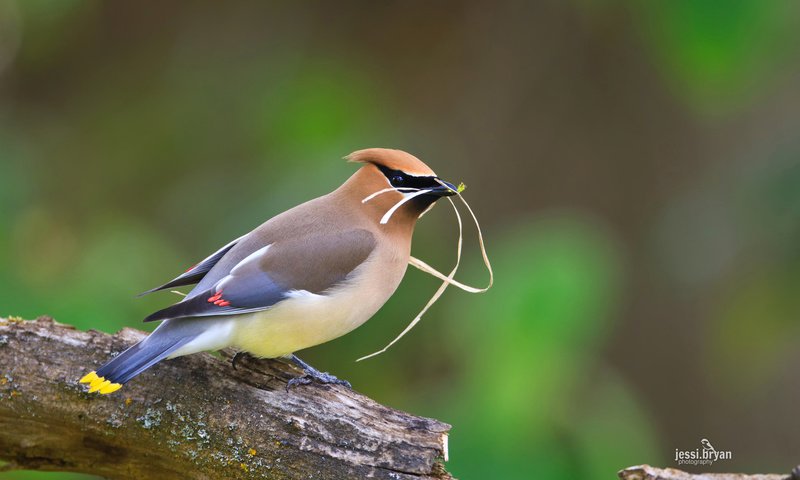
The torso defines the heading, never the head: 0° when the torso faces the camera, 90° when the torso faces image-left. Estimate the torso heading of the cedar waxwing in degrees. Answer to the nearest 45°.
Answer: approximately 270°

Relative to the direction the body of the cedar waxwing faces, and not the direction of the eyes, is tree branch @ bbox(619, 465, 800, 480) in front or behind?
in front
